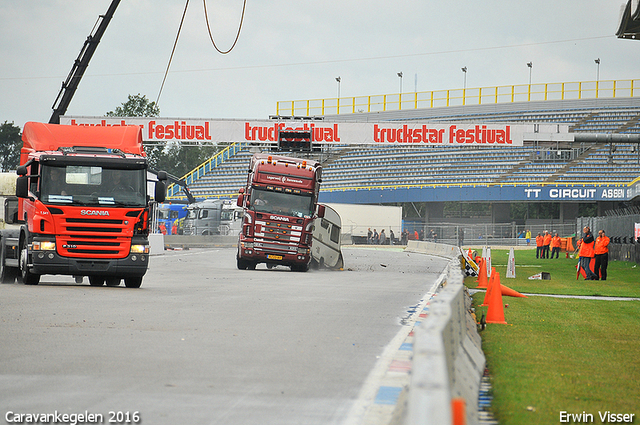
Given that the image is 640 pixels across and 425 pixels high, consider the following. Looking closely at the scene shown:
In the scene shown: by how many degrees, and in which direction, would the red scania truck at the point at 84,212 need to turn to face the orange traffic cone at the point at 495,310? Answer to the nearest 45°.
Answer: approximately 45° to its left

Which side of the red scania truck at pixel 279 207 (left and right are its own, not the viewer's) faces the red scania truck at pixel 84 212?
front

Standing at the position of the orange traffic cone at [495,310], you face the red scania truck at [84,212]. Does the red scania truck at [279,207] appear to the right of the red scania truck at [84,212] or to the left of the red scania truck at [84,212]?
right

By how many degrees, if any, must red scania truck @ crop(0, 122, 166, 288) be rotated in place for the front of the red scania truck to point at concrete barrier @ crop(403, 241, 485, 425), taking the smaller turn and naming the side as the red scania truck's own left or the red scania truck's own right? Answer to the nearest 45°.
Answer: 0° — it already faces it

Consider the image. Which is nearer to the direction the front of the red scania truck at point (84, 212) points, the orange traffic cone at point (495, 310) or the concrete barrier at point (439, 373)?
the concrete barrier

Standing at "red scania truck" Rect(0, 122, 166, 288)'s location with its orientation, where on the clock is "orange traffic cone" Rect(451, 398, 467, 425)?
The orange traffic cone is roughly at 12 o'clock from the red scania truck.

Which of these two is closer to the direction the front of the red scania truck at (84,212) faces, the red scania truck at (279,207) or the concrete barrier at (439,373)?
the concrete barrier

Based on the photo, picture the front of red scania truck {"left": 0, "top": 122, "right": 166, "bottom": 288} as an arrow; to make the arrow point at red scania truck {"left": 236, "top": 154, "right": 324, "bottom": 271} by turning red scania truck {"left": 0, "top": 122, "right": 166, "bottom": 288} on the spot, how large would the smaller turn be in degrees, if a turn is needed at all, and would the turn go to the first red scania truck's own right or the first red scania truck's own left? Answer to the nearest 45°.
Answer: approximately 135° to the first red scania truck's own left

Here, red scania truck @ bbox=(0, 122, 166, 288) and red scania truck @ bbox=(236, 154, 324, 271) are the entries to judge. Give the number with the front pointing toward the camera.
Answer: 2

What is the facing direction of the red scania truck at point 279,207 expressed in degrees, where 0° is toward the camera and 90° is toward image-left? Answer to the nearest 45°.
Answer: approximately 0°
